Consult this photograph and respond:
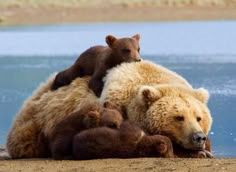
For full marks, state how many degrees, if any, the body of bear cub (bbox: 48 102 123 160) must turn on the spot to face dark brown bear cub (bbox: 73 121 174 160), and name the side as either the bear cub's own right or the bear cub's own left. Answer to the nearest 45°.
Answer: approximately 45° to the bear cub's own right

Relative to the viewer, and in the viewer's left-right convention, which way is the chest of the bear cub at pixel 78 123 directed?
facing to the right of the viewer
